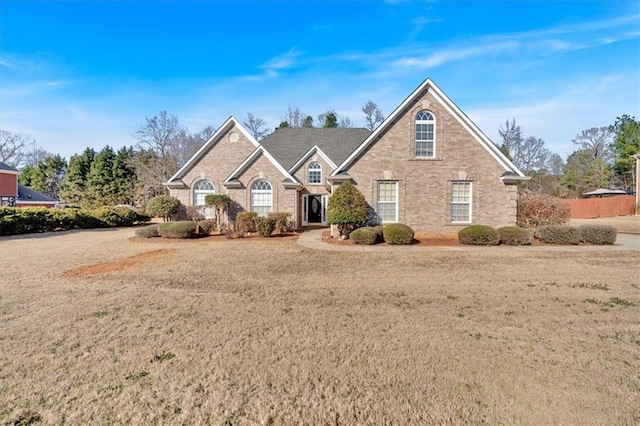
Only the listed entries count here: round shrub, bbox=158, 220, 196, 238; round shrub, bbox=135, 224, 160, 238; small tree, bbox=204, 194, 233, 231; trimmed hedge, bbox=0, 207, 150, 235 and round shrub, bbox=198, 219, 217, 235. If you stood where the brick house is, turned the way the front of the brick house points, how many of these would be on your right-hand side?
5

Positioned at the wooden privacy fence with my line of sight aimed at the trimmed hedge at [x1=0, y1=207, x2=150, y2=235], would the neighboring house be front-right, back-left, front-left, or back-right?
front-right

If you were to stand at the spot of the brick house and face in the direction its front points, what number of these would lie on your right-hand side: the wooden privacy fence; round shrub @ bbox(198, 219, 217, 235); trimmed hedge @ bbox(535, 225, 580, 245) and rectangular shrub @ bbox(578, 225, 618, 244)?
1

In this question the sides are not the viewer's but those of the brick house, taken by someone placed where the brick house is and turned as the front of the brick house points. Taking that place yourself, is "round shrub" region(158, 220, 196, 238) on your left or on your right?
on your right

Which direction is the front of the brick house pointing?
toward the camera

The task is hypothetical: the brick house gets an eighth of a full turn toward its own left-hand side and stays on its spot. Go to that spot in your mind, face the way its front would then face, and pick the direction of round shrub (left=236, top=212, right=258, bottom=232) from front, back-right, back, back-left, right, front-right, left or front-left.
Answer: back-right

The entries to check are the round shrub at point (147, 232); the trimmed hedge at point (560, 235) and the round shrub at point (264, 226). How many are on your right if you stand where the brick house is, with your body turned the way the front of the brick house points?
2

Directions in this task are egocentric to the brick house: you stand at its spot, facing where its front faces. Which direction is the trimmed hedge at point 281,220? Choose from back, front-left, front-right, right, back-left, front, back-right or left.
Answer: right

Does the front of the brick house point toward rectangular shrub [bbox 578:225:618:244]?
no

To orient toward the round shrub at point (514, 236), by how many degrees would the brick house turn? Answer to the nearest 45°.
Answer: approximately 45° to its left

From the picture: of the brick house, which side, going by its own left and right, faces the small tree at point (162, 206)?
right

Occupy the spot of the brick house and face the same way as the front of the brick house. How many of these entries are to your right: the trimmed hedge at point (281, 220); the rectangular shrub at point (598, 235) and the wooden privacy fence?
1

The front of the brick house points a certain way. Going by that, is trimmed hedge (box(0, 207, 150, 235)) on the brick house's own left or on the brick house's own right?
on the brick house's own right

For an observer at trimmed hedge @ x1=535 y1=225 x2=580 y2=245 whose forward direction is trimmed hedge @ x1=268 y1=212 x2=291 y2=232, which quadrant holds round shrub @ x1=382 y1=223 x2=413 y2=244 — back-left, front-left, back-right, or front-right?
front-left

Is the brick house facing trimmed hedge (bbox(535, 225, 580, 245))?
no

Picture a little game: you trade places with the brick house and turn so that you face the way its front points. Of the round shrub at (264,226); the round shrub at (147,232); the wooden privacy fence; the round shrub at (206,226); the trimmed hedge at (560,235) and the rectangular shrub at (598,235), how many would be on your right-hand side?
3

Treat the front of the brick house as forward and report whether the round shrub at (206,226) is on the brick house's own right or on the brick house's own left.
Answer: on the brick house's own right
